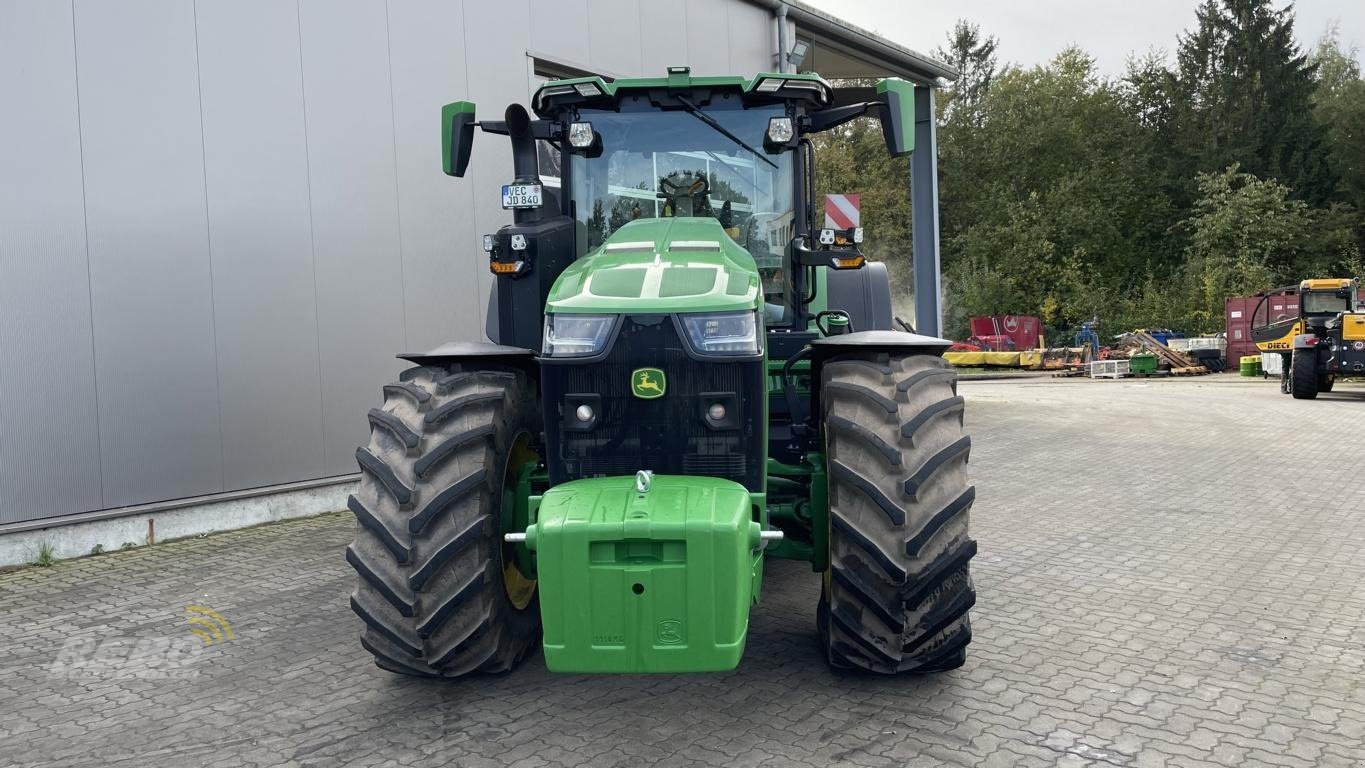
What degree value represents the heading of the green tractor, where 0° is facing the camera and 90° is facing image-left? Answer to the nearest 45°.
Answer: approximately 0°

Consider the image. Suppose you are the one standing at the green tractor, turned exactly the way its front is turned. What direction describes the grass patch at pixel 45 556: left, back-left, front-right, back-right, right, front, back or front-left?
back-right
